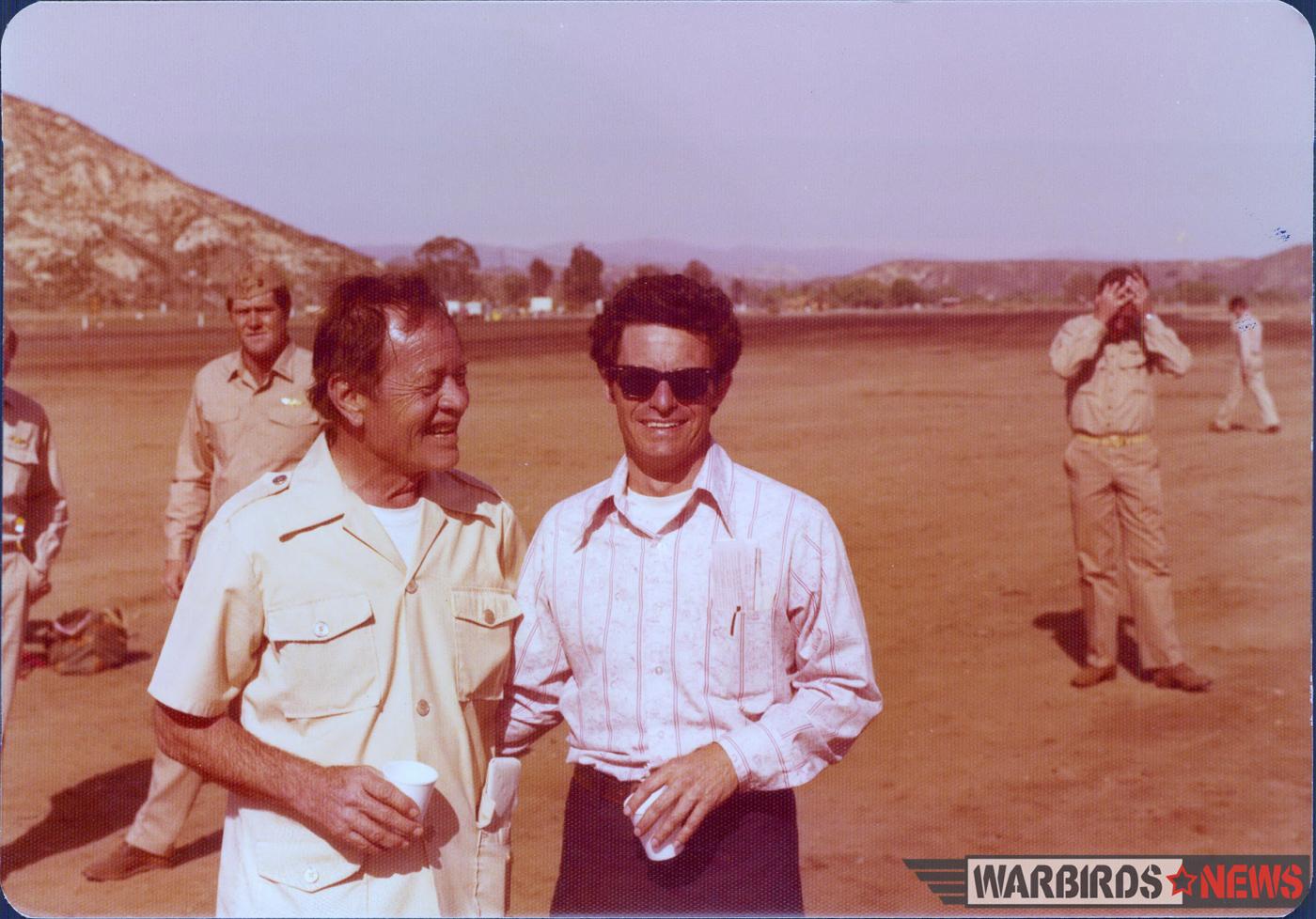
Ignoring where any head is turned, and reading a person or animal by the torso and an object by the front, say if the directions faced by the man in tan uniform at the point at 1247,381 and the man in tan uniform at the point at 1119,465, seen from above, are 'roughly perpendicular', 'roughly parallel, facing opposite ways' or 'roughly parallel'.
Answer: roughly perpendicular

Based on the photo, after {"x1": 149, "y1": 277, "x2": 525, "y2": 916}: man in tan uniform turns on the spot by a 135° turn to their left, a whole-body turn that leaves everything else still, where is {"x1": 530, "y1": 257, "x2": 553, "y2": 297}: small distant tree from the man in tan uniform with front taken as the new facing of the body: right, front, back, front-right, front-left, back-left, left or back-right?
front

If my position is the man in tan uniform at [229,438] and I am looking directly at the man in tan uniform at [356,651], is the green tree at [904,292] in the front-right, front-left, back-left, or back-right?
back-left

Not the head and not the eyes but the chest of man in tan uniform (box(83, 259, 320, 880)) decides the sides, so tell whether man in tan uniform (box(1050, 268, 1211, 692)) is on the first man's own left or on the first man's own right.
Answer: on the first man's own left

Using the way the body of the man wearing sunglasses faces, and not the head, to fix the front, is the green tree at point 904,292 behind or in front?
behind

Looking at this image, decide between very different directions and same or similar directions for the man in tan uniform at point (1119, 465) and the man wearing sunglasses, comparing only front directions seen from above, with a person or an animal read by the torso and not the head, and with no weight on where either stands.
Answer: same or similar directions

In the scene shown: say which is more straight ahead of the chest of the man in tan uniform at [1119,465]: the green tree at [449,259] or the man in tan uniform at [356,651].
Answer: the man in tan uniform

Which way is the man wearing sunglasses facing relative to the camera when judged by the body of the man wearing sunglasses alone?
toward the camera

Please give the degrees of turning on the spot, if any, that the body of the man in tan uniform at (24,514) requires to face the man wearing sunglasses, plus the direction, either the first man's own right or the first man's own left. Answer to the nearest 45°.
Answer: approximately 45° to the first man's own left

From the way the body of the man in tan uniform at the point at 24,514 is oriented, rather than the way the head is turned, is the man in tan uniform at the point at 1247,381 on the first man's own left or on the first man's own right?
on the first man's own left

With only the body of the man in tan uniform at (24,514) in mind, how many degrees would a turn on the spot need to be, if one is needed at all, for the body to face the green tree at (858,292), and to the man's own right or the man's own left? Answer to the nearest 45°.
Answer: approximately 135° to the man's own left

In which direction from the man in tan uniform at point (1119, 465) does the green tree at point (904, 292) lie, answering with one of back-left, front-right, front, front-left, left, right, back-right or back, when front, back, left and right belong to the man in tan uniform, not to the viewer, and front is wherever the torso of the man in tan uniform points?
back

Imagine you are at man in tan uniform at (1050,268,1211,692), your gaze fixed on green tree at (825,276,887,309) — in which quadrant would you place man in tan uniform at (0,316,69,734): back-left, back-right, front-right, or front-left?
back-left

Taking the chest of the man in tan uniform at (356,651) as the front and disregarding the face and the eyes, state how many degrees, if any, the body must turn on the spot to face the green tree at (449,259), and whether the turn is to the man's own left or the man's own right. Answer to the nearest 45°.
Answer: approximately 135° to the man's own left

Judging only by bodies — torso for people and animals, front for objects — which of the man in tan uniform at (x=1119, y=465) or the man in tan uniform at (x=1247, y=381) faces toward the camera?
the man in tan uniform at (x=1119, y=465)

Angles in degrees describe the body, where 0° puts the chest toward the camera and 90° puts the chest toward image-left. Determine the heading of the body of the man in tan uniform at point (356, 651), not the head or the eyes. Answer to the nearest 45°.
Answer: approximately 315°
